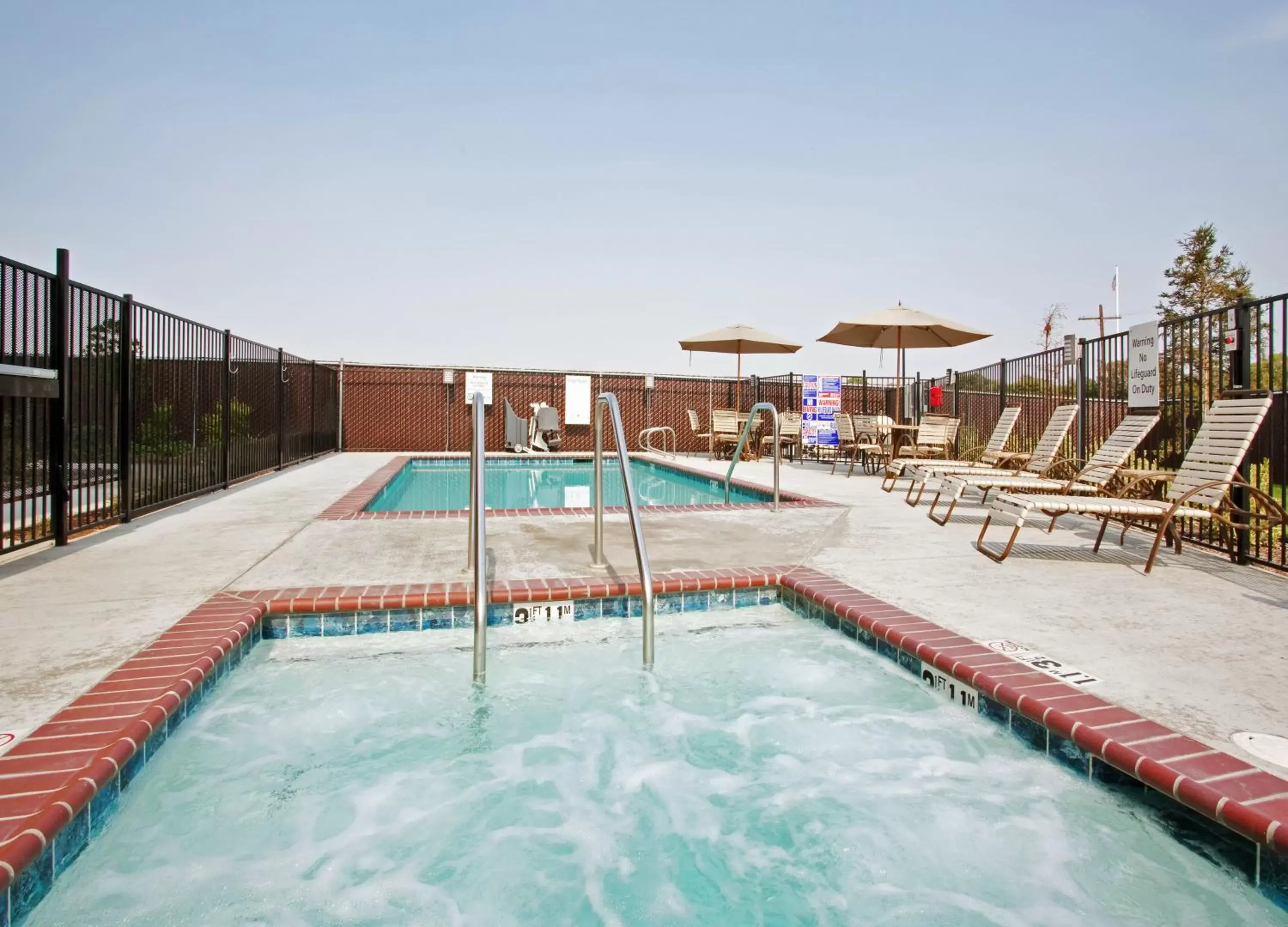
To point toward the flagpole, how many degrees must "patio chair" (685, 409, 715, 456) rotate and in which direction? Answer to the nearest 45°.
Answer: approximately 45° to its left

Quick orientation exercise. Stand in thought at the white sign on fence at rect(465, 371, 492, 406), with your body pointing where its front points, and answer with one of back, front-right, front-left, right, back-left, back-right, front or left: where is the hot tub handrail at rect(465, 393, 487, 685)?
front

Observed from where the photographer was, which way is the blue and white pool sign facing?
facing the viewer

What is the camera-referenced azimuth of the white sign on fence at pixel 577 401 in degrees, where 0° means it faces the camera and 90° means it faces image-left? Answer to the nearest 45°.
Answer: approximately 0°

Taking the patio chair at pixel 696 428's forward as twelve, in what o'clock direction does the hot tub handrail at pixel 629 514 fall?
The hot tub handrail is roughly at 3 o'clock from the patio chair.

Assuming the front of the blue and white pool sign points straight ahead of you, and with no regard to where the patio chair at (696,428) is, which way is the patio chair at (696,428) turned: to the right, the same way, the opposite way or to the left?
to the left

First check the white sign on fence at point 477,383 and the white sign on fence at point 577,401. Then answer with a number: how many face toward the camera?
2

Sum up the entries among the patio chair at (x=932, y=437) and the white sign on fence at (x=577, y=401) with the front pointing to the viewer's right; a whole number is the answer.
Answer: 0

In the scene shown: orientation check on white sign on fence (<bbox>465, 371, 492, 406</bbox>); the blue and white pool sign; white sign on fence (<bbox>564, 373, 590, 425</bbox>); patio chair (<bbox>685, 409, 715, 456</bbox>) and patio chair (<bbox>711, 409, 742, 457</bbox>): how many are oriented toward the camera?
3

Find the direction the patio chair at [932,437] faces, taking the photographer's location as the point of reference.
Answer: facing the viewer and to the left of the viewer

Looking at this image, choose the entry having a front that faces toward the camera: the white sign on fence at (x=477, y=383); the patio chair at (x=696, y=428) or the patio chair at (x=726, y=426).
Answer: the white sign on fence

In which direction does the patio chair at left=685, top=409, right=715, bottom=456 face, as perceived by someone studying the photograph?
facing to the right of the viewer

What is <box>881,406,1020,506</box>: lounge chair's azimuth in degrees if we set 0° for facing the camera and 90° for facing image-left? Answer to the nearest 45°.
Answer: approximately 45°
